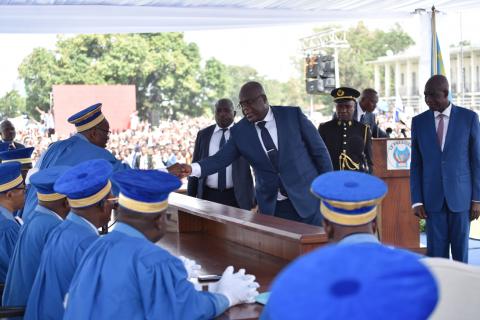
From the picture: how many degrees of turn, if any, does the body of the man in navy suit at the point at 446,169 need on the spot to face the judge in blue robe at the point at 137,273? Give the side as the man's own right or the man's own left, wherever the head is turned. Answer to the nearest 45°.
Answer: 0° — they already face them

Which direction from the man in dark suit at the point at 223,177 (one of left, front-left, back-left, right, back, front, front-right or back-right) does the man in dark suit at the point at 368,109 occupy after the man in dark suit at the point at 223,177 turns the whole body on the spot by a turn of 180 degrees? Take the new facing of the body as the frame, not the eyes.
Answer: front-right

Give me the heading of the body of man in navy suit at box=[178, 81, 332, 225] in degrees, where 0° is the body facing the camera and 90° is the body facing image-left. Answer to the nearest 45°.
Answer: approximately 45°

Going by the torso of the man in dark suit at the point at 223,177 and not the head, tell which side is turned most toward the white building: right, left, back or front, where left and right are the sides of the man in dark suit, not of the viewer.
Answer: back

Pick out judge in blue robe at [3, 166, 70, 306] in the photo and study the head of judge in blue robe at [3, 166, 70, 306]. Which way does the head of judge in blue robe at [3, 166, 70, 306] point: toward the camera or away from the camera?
away from the camera

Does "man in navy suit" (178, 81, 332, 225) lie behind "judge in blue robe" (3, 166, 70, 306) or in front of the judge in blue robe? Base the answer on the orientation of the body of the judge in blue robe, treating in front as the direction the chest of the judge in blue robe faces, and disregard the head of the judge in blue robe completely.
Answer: in front

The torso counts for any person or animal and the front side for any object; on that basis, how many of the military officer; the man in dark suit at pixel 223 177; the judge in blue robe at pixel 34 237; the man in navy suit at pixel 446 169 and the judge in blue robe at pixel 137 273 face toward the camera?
3

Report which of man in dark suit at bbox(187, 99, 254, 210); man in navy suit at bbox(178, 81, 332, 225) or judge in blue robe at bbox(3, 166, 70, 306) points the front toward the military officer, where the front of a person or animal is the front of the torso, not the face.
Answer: the judge in blue robe

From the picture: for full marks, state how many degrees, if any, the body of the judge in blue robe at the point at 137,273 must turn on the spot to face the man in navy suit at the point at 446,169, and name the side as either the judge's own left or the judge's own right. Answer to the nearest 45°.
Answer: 0° — they already face them

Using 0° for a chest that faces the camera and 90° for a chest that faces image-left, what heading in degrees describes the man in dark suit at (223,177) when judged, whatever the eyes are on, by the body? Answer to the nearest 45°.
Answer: approximately 0°

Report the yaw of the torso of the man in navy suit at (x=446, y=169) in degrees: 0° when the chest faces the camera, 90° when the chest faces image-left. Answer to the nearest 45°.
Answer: approximately 0°

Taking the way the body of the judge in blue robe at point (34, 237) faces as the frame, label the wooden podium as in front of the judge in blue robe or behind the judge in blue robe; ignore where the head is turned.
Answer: in front

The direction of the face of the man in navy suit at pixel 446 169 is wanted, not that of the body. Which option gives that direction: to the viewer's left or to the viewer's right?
to the viewer's left

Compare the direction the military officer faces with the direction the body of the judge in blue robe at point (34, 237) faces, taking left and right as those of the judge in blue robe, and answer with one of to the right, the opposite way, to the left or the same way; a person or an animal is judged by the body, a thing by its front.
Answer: the opposite way
